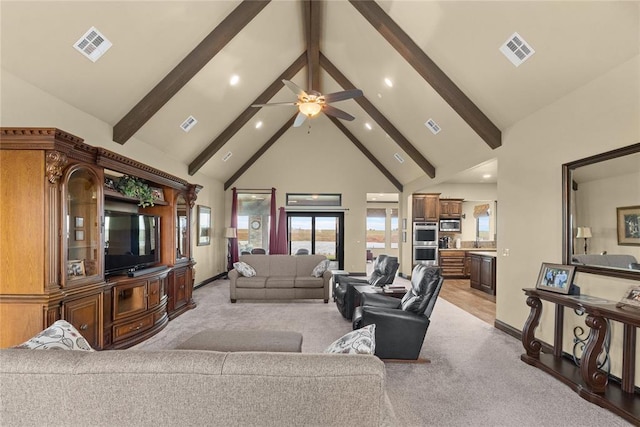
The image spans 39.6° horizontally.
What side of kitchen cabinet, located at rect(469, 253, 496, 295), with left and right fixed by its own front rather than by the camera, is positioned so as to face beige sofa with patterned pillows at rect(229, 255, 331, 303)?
front

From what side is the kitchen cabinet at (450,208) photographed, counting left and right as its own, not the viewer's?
front

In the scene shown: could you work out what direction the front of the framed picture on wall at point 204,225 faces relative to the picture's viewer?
facing the viewer and to the right of the viewer

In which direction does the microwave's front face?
toward the camera

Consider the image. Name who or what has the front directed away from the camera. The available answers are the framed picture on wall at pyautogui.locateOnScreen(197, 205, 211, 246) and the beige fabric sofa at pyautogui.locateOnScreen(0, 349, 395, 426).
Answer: the beige fabric sofa

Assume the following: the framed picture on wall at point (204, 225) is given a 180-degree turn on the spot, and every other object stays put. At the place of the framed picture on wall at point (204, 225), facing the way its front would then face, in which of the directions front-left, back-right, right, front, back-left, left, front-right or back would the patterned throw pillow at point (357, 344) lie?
back-left

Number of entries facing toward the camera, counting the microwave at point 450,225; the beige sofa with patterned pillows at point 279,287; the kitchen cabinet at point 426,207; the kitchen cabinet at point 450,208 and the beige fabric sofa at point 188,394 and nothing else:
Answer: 4

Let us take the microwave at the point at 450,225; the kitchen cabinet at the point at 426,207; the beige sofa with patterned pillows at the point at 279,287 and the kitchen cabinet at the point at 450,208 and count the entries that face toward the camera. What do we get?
4

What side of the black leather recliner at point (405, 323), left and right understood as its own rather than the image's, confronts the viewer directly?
left

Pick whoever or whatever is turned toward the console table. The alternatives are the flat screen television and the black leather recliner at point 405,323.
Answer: the flat screen television

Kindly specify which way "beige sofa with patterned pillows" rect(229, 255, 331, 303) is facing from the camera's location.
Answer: facing the viewer

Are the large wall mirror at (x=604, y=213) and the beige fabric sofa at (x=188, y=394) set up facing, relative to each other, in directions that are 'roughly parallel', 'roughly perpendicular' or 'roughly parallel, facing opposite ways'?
roughly perpendicular

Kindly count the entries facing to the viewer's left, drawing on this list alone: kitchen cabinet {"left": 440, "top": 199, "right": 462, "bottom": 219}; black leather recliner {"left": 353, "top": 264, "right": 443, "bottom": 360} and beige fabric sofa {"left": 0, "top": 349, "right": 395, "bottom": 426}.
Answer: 1

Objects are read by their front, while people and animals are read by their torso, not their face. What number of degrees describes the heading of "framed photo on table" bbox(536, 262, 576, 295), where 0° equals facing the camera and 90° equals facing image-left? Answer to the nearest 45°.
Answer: approximately 45°
